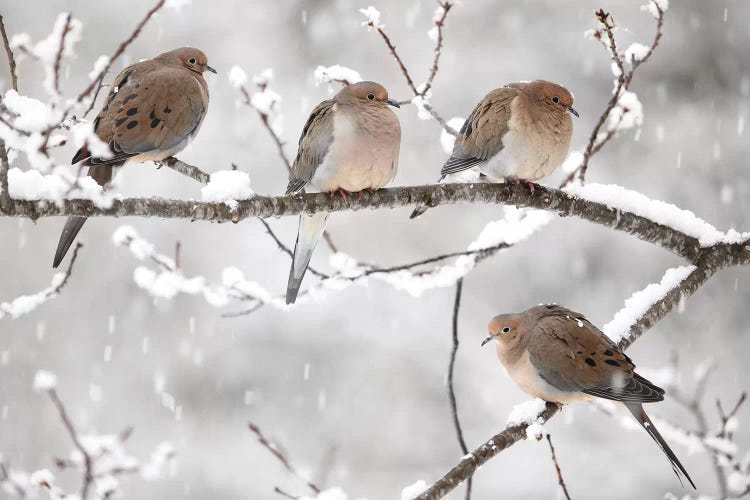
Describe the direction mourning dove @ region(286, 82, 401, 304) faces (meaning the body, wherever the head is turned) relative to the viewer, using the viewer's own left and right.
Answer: facing the viewer and to the right of the viewer

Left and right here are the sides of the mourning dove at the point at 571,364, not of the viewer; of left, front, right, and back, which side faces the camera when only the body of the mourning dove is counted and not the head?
left

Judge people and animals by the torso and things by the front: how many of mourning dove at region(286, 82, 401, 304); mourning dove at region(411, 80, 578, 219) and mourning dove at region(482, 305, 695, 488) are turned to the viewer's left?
1

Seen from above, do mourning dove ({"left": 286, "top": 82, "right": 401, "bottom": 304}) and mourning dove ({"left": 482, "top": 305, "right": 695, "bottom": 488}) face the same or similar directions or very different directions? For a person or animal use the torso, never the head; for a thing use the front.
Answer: very different directions

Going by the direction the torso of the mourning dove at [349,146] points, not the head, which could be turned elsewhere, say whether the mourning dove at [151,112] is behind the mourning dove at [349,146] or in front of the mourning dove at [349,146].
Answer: behind

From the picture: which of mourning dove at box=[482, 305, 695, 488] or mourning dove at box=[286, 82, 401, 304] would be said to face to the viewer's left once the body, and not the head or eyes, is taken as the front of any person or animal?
mourning dove at box=[482, 305, 695, 488]

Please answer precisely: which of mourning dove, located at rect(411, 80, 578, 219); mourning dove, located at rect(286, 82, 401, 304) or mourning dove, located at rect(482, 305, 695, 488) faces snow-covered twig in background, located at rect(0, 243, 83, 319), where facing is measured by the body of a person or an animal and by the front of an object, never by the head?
mourning dove, located at rect(482, 305, 695, 488)

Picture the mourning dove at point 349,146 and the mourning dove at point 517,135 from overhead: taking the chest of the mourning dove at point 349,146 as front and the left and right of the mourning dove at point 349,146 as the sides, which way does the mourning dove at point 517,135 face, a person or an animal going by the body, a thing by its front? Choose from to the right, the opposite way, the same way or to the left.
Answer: the same way

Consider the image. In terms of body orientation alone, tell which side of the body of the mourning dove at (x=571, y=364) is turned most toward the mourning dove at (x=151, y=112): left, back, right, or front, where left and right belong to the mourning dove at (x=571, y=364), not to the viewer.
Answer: front
